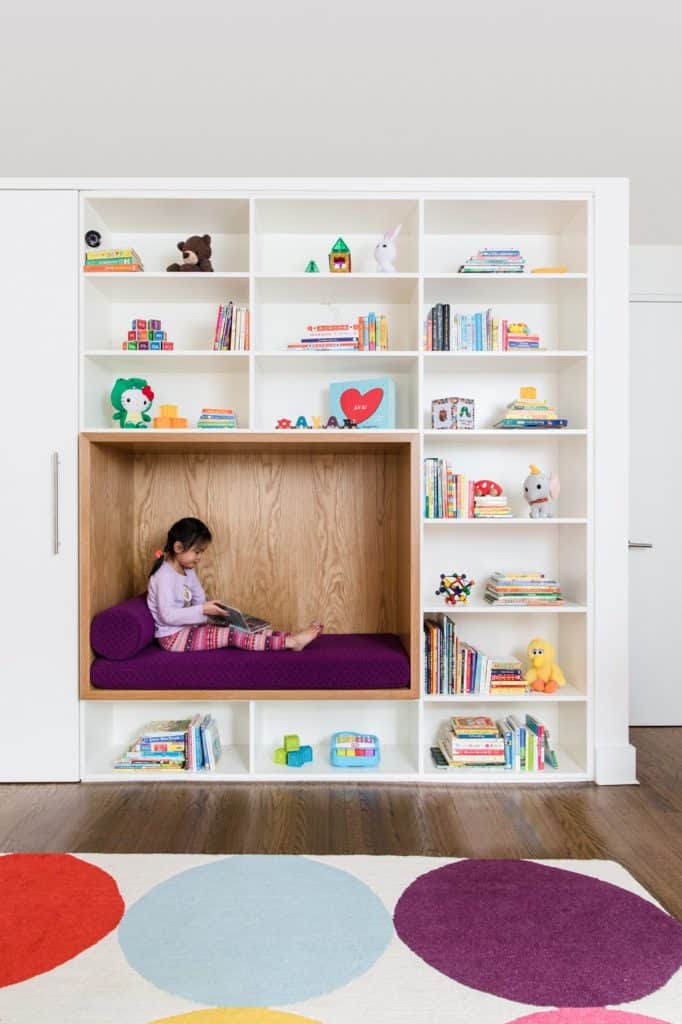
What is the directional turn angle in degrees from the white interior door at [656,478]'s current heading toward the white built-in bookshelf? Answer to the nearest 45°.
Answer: approximately 45° to its right

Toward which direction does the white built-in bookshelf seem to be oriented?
toward the camera

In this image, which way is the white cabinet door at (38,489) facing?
toward the camera

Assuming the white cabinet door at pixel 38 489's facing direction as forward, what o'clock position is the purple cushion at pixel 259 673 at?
The purple cushion is roughly at 10 o'clock from the white cabinet door.

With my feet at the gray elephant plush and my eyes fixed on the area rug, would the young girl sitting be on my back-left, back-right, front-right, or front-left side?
front-right

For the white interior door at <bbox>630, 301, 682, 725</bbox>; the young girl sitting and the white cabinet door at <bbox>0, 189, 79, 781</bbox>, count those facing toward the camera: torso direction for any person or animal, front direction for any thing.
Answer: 2

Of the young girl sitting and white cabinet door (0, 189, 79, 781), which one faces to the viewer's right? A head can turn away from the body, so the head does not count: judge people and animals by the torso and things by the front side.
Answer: the young girl sitting

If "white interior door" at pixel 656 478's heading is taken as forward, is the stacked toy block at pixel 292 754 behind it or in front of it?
in front

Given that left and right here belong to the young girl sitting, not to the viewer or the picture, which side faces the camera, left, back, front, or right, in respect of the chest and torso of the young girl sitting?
right

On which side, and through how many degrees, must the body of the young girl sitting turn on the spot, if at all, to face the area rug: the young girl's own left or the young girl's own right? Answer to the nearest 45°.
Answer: approximately 90° to the young girl's own right

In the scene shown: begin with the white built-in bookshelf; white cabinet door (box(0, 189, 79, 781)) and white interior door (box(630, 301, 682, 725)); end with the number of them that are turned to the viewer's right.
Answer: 0

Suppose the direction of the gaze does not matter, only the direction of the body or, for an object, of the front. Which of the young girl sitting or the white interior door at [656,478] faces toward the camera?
the white interior door

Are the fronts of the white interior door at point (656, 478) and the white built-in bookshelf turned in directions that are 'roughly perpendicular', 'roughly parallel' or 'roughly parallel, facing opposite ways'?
roughly parallel

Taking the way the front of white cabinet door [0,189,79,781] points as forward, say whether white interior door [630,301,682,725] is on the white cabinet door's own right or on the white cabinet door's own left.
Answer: on the white cabinet door's own left
